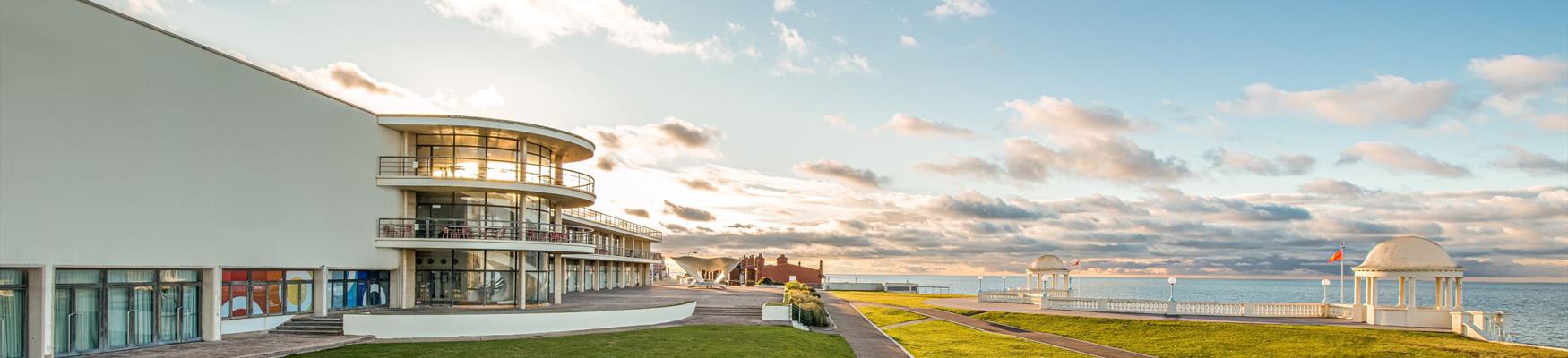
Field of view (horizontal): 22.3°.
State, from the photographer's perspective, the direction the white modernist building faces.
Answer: facing the viewer and to the right of the viewer
